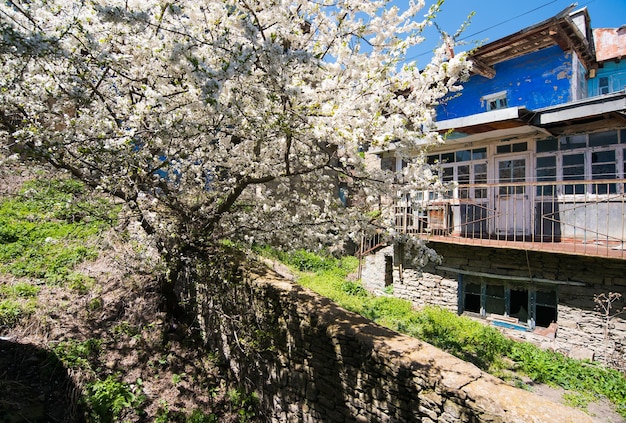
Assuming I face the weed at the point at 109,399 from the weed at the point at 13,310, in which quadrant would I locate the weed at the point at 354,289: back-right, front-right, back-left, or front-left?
front-left

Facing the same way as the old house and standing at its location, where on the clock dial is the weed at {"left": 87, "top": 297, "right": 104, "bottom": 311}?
The weed is roughly at 12 o'clock from the old house.

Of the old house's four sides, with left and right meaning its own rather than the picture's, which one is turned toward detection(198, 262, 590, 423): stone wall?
front

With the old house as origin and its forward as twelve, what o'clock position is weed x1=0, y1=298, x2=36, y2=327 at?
The weed is roughly at 12 o'clock from the old house.

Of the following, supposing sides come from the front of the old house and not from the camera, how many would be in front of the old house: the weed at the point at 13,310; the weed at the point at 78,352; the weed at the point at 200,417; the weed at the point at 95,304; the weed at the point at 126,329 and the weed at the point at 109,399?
6

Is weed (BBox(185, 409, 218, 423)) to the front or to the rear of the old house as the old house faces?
to the front

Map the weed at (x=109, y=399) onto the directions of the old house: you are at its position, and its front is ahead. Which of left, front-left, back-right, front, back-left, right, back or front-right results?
front

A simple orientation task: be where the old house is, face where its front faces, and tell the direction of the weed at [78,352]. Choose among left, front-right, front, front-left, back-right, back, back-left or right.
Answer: front

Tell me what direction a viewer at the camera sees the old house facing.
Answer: facing the viewer and to the left of the viewer

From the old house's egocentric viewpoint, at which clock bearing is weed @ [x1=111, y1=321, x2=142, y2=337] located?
The weed is roughly at 12 o'clock from the old house.
